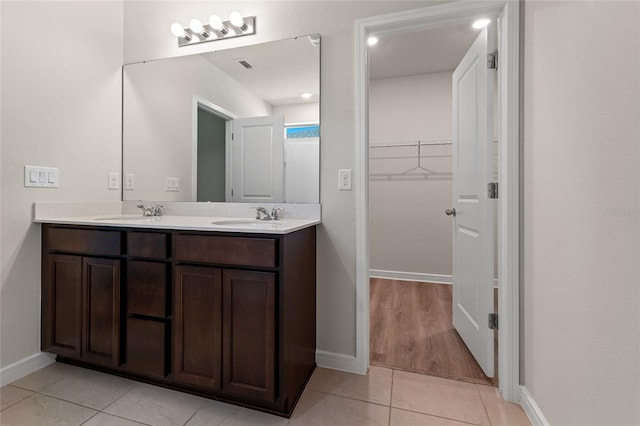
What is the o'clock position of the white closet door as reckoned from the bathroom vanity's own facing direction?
The white closet door is roughly at 8 o'clock from the bathroom vanity.

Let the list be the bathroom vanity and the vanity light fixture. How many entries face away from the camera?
0

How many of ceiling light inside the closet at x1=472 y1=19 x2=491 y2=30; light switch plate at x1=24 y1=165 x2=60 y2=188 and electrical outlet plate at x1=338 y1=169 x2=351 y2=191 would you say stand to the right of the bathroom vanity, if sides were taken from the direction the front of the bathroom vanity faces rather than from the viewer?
1

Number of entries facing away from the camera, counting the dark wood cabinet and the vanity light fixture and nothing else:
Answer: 0

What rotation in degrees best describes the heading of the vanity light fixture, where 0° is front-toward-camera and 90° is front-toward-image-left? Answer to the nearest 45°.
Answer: approximately 45°

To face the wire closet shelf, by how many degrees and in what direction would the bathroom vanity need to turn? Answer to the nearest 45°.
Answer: approximately 180°

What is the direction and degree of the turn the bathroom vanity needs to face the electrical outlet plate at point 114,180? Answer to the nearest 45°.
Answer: approximately 90° to its right

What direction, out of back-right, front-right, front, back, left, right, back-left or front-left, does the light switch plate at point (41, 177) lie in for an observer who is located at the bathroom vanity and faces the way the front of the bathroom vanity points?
right

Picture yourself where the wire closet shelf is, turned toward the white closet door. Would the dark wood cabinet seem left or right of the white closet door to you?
right
